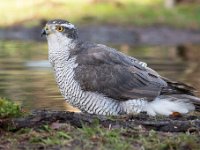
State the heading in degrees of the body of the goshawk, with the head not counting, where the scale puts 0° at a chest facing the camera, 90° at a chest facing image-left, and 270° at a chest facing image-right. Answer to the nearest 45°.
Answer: approximately 90°
